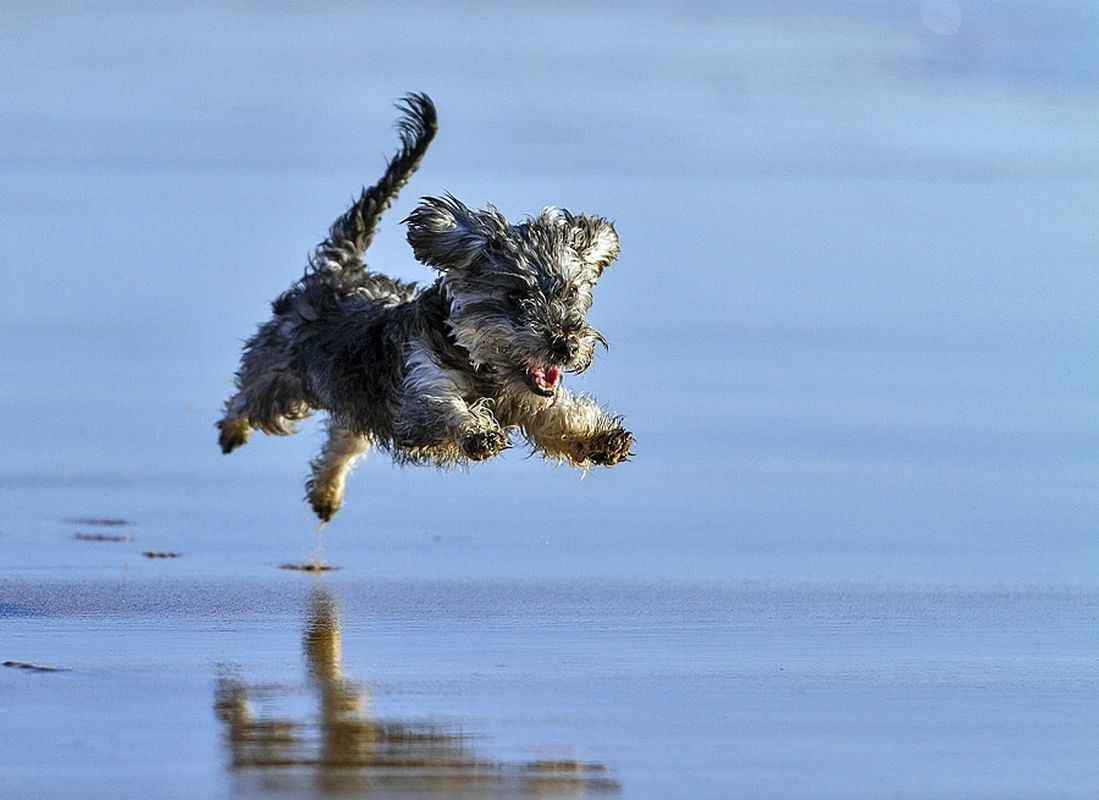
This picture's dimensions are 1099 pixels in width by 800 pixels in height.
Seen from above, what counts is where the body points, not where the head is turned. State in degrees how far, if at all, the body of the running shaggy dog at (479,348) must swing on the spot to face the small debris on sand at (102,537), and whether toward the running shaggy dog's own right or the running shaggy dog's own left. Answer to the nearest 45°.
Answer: approximately 180°

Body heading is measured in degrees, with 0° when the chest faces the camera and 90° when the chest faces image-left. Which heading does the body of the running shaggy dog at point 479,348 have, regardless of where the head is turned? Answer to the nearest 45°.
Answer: approximately 315°

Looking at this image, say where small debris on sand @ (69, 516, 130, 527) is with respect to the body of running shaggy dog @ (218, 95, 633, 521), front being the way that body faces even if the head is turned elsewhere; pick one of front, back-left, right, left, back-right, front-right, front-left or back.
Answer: back

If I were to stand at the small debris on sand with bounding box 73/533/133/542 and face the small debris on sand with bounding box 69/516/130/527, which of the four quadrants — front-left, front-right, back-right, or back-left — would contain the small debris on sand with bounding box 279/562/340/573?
back-right

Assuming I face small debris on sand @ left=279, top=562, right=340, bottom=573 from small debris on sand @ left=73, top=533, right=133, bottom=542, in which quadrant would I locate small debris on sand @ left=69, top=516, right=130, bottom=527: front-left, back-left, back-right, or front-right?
back-left

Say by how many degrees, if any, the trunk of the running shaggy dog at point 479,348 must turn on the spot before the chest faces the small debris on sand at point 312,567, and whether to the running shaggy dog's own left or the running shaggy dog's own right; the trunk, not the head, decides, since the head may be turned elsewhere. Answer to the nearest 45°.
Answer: approximately 180°

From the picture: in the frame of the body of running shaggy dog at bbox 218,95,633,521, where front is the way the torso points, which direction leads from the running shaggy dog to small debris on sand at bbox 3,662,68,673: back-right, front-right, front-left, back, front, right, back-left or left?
right

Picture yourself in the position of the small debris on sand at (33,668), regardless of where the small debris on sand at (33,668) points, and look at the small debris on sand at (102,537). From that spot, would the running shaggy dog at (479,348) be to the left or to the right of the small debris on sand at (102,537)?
right
